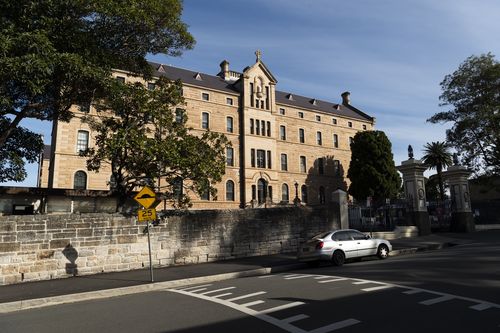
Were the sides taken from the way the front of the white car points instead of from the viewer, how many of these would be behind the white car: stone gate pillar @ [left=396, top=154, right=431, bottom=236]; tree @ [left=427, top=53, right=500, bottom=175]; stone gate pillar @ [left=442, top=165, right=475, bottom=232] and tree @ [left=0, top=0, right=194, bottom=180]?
1

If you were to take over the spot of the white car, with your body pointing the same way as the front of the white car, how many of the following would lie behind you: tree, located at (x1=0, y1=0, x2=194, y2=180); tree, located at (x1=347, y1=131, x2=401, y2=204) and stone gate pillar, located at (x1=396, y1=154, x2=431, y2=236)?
1

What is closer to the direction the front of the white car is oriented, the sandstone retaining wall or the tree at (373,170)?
the tree

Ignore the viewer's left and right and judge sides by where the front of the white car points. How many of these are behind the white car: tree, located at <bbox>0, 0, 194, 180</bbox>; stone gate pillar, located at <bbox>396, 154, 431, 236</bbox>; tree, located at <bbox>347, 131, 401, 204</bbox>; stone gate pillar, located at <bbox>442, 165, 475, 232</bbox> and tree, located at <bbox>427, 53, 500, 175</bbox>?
1

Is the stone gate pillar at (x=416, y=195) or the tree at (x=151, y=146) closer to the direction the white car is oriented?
the stone gate pillar

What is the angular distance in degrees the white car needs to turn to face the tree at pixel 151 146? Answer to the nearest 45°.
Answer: approximately 135° to its left

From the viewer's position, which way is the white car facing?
facing away from the viewer and to the right of the viewer

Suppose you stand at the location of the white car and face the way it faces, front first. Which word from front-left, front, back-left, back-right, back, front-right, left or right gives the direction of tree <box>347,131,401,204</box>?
front-left

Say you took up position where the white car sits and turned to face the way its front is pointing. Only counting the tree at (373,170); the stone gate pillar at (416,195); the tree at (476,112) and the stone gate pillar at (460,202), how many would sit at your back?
0

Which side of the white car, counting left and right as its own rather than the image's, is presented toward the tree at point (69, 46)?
back

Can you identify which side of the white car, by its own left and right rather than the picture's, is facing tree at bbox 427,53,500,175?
front

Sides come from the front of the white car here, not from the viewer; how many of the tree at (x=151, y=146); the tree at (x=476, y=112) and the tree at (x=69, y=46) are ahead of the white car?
1

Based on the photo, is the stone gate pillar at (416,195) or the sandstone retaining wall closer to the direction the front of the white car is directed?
the stone gate pillar

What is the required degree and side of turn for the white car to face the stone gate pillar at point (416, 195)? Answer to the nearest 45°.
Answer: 0° — it already faces it
